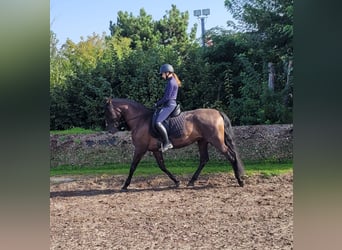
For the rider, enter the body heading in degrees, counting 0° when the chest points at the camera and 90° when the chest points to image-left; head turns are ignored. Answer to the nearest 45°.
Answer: approximately 90°

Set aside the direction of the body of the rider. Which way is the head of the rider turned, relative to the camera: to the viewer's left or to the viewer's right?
to the viewer's left

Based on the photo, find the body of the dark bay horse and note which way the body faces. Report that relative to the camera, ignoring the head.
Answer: to the viewer's left
